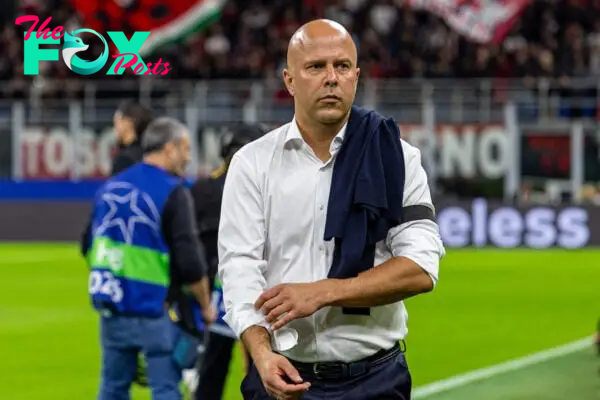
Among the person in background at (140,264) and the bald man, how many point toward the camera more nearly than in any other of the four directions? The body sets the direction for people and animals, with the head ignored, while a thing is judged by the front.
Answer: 1

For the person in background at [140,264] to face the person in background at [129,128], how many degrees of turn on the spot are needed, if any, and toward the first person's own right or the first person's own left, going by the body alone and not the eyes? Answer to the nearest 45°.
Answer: approximately 45° to the first person's own left

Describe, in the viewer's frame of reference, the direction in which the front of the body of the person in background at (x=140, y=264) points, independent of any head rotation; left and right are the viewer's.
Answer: facing away from the viewer and to the right of the viewer

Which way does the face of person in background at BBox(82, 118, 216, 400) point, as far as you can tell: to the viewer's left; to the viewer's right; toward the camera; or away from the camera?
to the viewer's right

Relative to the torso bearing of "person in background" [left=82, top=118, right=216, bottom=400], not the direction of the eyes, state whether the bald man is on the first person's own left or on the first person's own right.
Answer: on the first person's own right

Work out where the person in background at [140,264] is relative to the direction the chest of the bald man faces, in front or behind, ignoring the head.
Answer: behind
